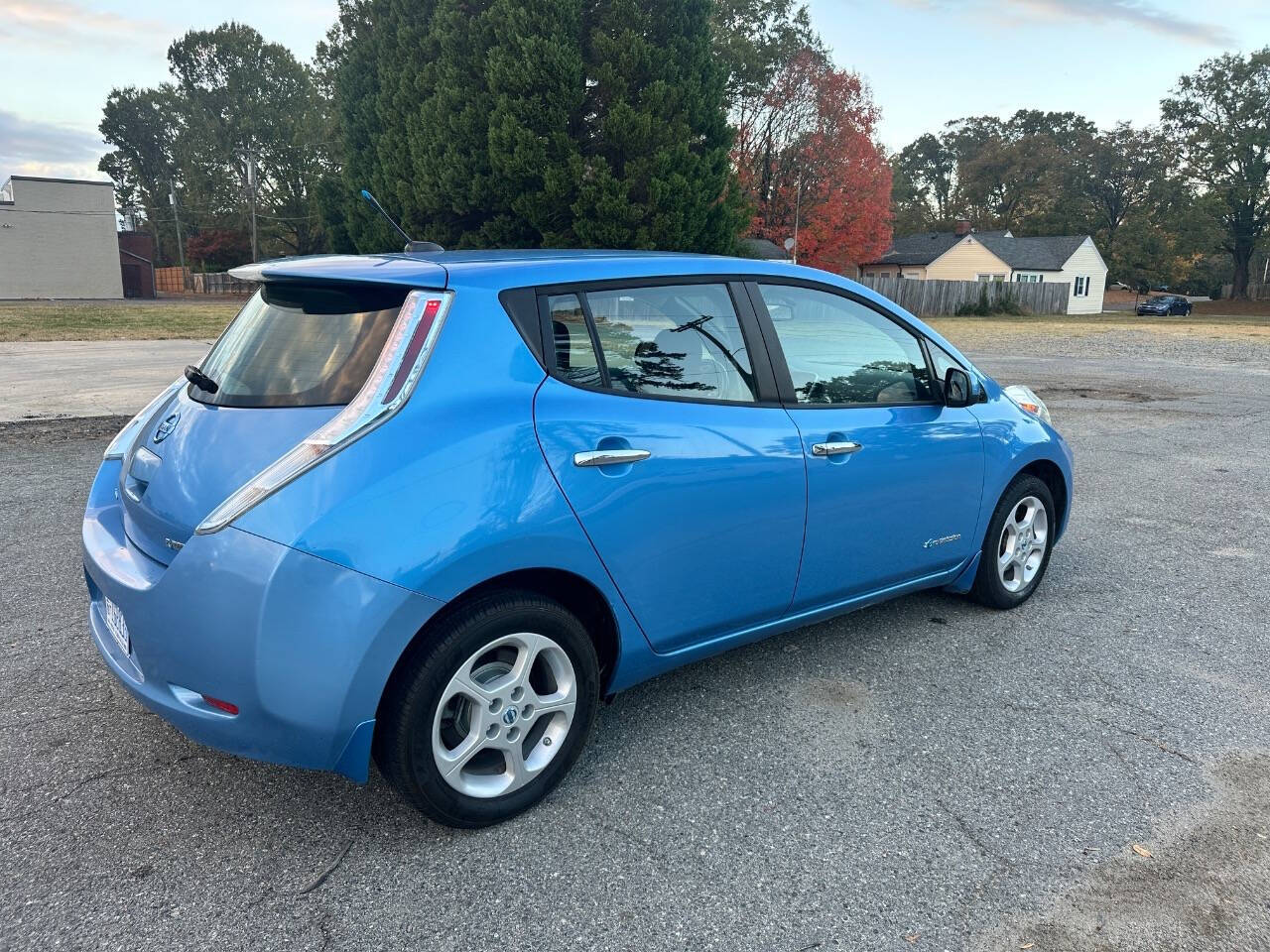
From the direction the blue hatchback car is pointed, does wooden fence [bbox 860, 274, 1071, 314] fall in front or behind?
in front

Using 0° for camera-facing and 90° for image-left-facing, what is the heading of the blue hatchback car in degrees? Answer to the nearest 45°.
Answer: approximately 225°

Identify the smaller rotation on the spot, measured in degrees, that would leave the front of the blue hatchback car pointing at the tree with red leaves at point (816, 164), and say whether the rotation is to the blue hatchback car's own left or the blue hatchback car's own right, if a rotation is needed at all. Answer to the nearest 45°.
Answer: approximately 45° to the blue hatchback car's own left

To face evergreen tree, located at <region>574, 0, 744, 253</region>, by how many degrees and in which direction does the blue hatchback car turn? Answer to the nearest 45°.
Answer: approximately 45° to its left

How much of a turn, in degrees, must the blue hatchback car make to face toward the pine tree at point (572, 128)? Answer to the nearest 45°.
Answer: approximately 45° to its left
